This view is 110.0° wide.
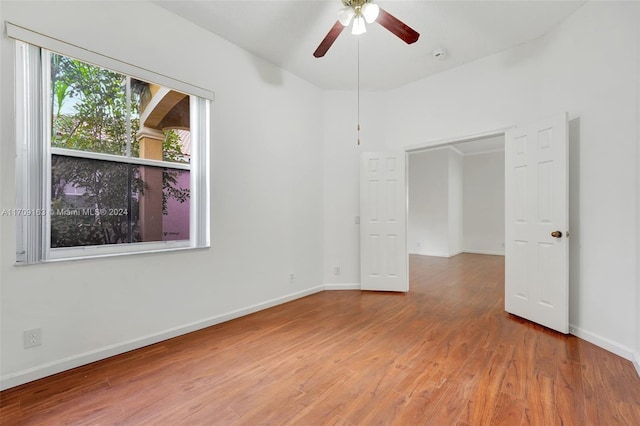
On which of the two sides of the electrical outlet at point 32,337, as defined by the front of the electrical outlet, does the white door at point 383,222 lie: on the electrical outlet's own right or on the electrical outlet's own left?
on the electrical outlet's own left

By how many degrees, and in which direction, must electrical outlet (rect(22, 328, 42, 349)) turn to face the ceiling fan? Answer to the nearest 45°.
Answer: approximately 45° to its left

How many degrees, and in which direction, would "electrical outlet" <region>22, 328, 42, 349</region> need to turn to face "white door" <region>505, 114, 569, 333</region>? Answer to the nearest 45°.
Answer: approximately 45° to its left
